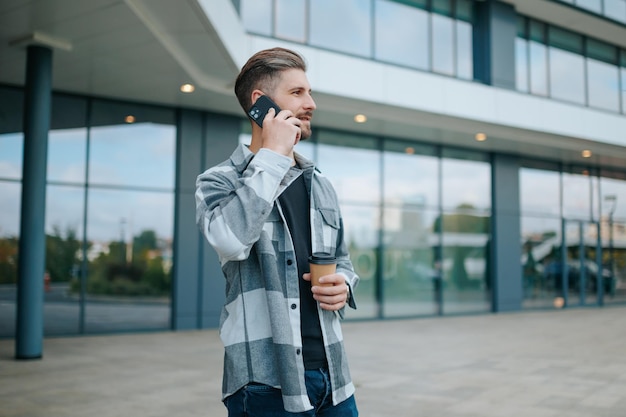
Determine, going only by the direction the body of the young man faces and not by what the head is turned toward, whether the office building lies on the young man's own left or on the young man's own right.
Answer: on the young man's own left

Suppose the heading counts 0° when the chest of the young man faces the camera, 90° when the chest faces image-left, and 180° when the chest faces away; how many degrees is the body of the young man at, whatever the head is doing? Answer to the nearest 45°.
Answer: approximately 315°

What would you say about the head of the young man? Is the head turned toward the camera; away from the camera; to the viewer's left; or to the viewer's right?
to the viewer's right
